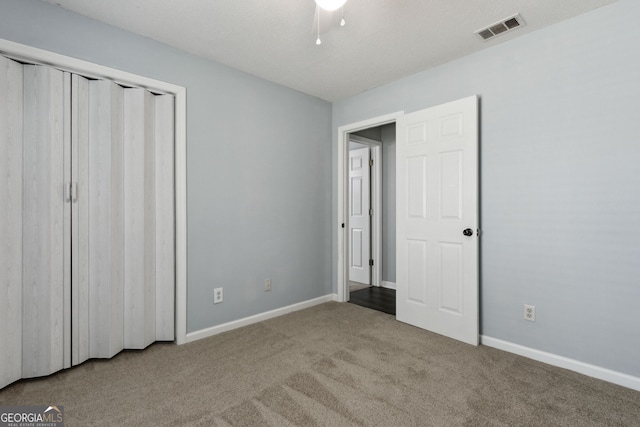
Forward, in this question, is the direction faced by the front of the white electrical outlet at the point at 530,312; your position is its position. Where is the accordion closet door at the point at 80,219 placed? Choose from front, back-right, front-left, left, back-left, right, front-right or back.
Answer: front-right

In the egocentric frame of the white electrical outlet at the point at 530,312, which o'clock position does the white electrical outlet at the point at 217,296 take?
the white electrical outlet at the point at 217,296 is roughly at 2 o'clock from the white electrical outlet at the point at 530,312.

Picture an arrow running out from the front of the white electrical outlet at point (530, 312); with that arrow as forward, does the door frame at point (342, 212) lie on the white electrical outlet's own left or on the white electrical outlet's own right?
on the white electrical outlet's own right

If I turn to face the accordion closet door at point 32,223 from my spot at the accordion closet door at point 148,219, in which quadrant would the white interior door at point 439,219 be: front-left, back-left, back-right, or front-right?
back-left

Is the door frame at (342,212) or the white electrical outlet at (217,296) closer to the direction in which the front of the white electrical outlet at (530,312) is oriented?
the white electrical outlet

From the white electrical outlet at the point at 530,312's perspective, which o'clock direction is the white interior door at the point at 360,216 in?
The white interior door is roughly at 4 o'clock from the white electrical outlet.

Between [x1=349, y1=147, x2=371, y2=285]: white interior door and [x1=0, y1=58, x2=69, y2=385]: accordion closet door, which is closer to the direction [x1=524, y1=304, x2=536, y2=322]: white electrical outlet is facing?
the accordion closet door

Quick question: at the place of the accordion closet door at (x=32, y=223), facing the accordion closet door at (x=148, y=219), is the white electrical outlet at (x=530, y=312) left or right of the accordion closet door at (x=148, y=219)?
right
